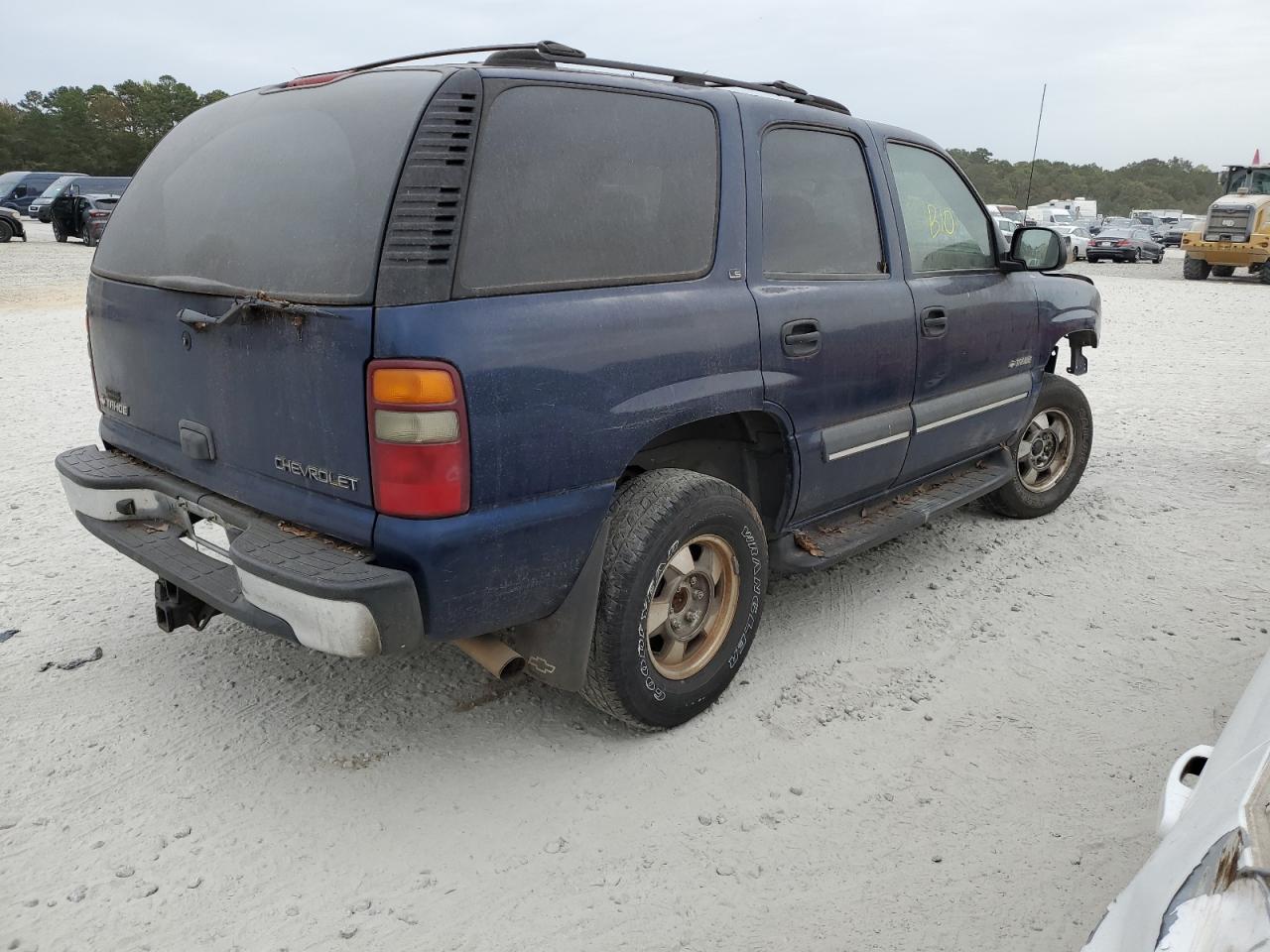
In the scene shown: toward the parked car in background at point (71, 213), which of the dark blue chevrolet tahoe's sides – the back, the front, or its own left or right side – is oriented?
left

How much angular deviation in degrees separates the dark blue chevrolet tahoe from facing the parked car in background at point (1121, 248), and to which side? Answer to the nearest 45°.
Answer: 0° — it already faces it

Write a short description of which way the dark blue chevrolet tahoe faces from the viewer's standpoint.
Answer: facing away from the viewer and to the right of the viewer

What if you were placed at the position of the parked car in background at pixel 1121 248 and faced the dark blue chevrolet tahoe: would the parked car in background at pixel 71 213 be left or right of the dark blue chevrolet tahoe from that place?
right

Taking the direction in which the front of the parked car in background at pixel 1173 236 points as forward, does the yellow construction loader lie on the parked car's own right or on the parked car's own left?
on the parked car's own left

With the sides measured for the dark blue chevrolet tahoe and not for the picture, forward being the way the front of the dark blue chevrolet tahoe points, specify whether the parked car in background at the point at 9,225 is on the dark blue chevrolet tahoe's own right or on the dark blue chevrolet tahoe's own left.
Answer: on the dark blue chevrolet tahoe's own left

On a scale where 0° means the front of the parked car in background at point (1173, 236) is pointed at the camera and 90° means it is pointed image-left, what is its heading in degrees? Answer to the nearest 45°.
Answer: approximately 45°
